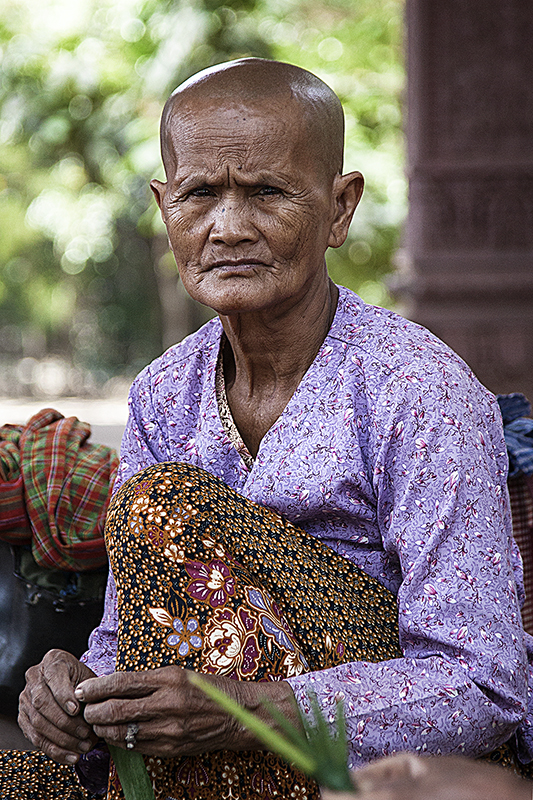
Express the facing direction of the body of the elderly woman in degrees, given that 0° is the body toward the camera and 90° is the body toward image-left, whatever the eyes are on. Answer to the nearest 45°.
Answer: approximately 45°

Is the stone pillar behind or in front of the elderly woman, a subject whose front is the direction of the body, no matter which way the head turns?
behind

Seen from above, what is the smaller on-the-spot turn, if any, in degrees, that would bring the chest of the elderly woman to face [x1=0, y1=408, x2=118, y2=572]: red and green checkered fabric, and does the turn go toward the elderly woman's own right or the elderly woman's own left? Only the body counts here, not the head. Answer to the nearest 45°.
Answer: approximately 90° to the elderly woman's own right

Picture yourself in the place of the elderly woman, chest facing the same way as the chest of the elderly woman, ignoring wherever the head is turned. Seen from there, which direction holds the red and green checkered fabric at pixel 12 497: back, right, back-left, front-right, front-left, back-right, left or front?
right

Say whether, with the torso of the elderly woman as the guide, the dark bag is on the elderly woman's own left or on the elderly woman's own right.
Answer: on the elderly woman's own right
